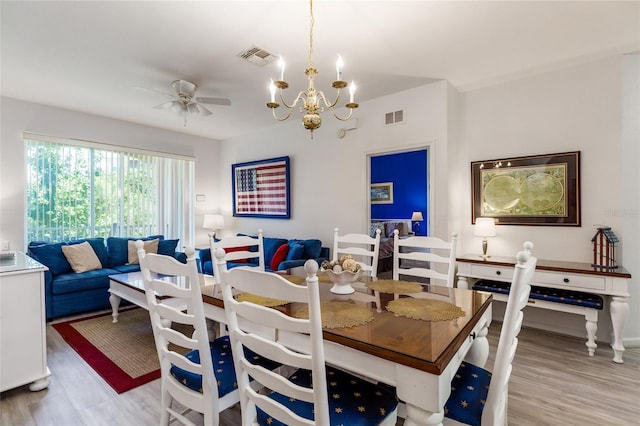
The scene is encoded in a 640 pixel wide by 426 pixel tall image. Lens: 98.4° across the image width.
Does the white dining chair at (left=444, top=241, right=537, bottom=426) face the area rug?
yes

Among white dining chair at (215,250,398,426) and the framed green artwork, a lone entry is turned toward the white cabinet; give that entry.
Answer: the framed green artwork

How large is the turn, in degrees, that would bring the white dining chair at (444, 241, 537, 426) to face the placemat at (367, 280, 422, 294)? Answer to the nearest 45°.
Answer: approximately 45° to its right

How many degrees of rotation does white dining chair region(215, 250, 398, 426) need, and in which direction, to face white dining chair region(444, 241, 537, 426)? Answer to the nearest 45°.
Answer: approximately 45° to its right

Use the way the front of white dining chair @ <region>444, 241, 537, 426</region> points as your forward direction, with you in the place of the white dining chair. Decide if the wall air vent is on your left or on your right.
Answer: on your right

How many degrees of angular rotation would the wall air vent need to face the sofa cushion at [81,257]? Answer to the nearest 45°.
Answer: approximately 45° to its right

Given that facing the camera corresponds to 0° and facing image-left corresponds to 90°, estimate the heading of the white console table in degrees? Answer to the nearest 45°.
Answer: approximately 45°

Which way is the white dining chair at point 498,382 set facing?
to the viewer's left

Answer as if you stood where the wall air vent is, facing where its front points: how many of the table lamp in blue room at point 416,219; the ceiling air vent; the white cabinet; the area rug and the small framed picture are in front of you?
3
